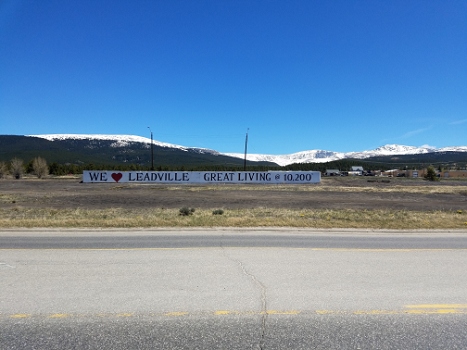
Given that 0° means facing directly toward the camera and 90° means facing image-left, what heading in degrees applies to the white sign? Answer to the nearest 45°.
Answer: approximately 0°
